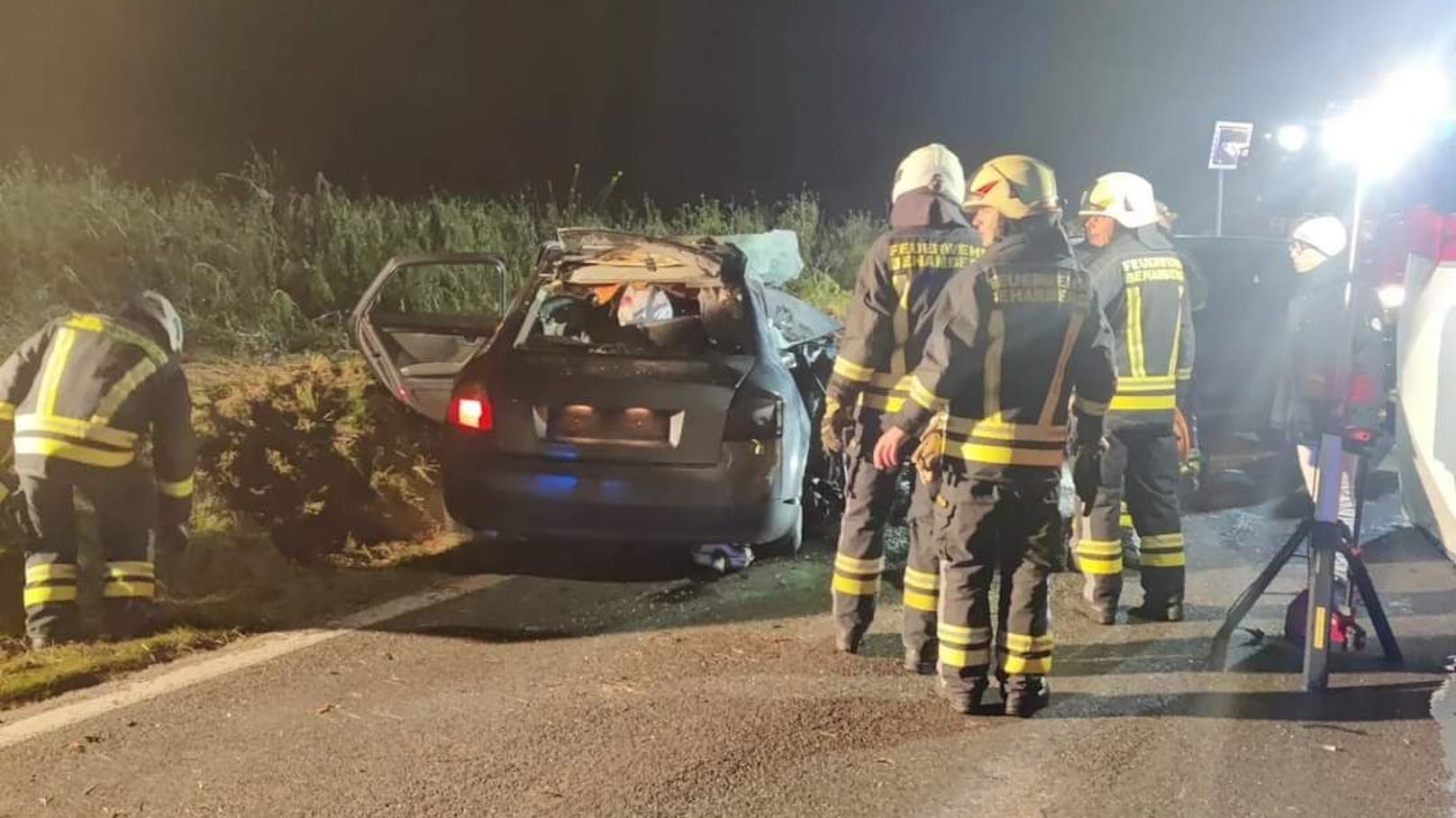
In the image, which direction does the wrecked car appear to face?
away from the camera

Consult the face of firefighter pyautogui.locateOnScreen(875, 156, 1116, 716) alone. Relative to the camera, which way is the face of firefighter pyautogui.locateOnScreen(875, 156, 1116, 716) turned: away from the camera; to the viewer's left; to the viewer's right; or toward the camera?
to the viewer's left

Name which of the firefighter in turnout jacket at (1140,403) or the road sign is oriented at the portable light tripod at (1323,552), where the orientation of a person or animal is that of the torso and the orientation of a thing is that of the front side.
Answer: the road sign

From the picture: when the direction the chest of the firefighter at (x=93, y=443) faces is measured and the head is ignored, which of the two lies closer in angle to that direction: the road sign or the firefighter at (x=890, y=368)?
the road sign

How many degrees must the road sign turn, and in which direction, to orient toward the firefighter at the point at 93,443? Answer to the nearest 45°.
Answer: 0° — it already faces them

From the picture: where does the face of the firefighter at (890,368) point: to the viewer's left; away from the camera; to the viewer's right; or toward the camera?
away from the camera

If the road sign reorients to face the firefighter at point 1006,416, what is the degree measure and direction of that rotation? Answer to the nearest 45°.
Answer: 0° — it already faces them

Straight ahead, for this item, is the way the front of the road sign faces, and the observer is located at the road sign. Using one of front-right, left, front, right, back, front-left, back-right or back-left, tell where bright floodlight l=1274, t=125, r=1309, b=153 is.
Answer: back-left

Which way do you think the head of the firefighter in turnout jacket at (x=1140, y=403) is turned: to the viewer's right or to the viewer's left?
to the viewer's left

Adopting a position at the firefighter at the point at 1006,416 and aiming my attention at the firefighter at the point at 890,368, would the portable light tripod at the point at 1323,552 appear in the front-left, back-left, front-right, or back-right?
back-right

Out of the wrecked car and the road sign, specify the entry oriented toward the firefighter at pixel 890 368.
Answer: the road sign

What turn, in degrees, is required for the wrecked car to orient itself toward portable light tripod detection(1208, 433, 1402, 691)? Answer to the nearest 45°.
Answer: approximately 135° to its right

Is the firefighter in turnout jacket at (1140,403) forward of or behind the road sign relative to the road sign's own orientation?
forward

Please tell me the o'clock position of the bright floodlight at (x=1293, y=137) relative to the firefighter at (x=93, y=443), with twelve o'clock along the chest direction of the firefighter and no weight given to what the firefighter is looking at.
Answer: The bright floodlight is roughly at 1 o'clock from the firefighter.

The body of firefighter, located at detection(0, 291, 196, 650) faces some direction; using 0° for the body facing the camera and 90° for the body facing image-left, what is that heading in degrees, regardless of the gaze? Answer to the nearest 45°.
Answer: approximately 225°
